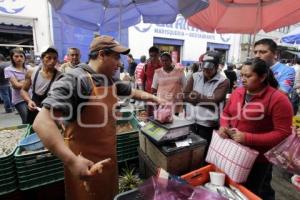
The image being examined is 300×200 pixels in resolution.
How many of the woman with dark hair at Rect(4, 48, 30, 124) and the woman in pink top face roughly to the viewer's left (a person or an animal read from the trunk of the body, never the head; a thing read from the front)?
0

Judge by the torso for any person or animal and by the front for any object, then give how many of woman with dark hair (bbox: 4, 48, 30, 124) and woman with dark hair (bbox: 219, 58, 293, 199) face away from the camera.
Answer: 0

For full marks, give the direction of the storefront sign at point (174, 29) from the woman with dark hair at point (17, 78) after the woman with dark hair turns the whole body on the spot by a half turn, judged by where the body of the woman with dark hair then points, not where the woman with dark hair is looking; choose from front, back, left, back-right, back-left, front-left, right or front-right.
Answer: right

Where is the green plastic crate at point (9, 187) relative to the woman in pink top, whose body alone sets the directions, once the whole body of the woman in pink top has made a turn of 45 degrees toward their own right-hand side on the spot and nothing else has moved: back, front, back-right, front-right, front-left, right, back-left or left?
front

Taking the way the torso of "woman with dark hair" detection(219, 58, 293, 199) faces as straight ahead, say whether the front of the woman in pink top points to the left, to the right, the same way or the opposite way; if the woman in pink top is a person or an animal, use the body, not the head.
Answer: to the left

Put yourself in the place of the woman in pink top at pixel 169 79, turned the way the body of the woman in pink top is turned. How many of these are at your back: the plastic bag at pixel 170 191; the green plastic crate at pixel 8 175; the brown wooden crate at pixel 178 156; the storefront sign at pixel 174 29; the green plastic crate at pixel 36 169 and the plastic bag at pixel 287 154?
1

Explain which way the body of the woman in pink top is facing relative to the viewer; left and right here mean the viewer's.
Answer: facing the viewer

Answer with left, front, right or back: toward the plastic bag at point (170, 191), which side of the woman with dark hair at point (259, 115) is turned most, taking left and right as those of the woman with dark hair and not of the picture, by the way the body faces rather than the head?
front

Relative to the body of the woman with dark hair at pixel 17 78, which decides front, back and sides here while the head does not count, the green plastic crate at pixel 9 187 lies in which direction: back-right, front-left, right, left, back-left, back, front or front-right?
front-right

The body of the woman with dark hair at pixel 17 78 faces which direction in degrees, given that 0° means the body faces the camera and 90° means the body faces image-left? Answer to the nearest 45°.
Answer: approximately 315°

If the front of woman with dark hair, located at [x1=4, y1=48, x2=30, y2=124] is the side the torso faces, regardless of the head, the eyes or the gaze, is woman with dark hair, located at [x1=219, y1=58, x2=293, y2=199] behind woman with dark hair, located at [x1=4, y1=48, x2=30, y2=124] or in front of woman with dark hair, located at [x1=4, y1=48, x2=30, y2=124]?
in front

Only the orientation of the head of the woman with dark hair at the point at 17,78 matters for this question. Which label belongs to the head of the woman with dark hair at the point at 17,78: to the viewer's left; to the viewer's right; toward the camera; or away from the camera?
toward the camera

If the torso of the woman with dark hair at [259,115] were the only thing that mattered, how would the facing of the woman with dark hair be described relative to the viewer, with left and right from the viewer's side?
facing the viewer and to the left of the viewer
